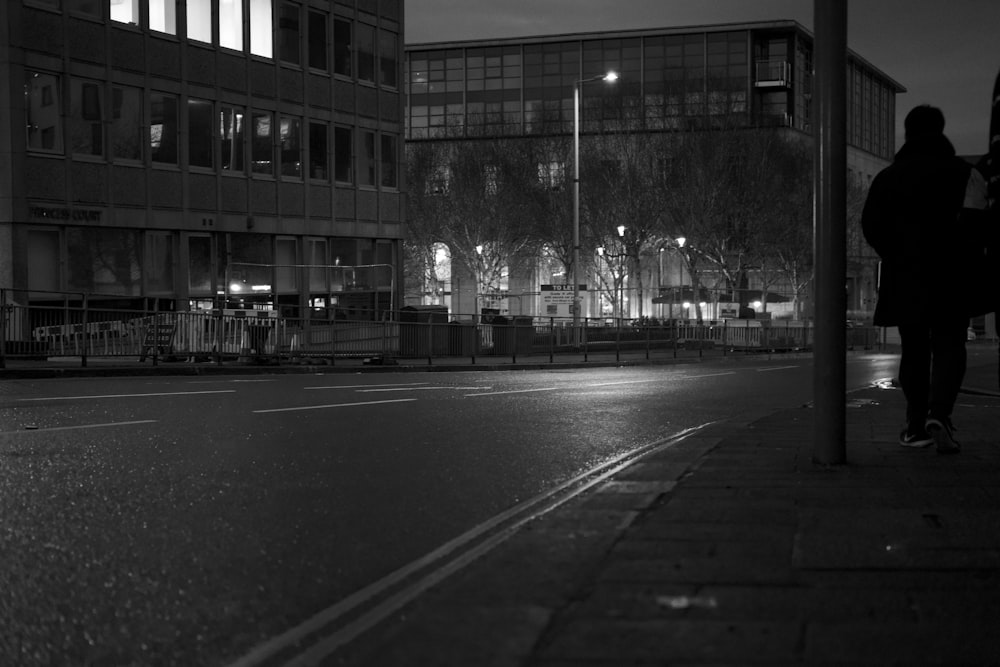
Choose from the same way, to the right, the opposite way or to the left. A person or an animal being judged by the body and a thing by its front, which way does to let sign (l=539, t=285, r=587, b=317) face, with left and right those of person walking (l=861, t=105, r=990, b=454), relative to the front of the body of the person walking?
the opposite way

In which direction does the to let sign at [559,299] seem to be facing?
toward the camera

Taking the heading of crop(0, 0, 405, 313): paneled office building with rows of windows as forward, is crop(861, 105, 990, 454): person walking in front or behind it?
in front

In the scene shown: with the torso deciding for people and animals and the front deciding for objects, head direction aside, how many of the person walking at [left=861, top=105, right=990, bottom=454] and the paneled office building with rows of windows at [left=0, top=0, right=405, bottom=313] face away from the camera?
1

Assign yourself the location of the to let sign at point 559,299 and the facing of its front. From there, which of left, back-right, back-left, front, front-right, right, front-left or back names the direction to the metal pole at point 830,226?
front

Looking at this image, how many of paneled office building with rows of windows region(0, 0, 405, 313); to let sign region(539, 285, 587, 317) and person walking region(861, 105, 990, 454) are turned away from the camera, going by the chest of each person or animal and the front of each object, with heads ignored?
1

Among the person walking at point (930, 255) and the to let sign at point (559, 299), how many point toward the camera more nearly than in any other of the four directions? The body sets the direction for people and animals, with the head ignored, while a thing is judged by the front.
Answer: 1

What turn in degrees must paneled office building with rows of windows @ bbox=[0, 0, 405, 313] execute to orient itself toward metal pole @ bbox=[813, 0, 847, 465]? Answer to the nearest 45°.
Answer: approximately 45° to its right

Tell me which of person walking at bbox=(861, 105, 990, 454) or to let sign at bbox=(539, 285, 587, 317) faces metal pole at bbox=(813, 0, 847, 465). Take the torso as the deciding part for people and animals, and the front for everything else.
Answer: the to let sign

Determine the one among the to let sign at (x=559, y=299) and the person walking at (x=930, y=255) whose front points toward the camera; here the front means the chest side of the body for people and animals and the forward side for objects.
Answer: the to let sign

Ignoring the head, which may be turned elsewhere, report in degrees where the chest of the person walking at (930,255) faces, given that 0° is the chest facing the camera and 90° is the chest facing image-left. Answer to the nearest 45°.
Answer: approximately 180°

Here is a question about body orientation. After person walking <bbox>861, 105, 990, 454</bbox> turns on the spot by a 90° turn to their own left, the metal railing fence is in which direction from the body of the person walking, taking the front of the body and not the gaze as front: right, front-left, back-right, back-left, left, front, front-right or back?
front-right

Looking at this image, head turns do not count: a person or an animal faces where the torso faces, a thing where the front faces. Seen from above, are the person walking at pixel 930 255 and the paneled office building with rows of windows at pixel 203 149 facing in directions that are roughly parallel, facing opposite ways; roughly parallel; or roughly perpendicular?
roughly perpendicular

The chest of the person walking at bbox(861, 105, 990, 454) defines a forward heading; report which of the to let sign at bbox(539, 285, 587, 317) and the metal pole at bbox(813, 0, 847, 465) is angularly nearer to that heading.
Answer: the to let sign
